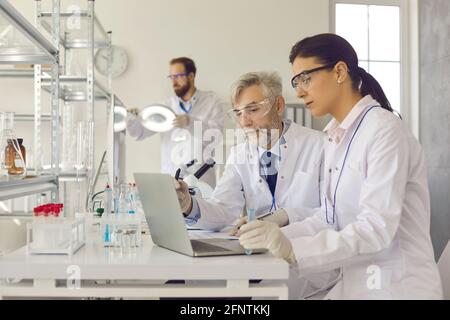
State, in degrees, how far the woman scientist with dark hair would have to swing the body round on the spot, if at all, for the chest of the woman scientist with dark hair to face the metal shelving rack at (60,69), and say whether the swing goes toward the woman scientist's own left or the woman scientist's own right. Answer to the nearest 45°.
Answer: approximately 45° to the woman scientist's own right

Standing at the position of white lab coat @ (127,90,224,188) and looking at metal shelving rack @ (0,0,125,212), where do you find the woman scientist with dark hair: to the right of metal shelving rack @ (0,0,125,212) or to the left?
left

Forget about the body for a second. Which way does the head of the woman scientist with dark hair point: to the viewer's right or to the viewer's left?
to the viewer's left

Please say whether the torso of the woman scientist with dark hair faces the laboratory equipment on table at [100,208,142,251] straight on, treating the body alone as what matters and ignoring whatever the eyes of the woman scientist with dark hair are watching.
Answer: yes

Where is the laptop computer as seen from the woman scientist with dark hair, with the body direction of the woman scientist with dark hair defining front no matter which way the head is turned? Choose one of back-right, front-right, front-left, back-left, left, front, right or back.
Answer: front

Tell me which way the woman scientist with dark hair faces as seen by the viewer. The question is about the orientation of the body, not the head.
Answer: to the viewer's left

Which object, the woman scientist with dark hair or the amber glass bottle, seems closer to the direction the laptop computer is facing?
the woman scientist with dark hair

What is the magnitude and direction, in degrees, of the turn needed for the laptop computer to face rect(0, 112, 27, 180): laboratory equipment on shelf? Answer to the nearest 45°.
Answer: approximately 90° to its left

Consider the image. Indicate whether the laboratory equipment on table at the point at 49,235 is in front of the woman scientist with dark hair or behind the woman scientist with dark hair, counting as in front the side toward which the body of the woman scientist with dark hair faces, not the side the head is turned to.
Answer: in front

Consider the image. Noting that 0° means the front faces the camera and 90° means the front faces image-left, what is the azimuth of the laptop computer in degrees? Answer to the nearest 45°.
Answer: approximately 225°

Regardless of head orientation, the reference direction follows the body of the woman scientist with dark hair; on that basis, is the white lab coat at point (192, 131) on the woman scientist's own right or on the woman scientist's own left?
on the woman scientist's own right

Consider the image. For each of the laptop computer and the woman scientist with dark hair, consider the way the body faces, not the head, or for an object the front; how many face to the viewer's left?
1

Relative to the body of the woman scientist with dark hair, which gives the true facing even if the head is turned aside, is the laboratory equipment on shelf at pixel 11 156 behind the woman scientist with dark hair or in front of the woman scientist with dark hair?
in front
